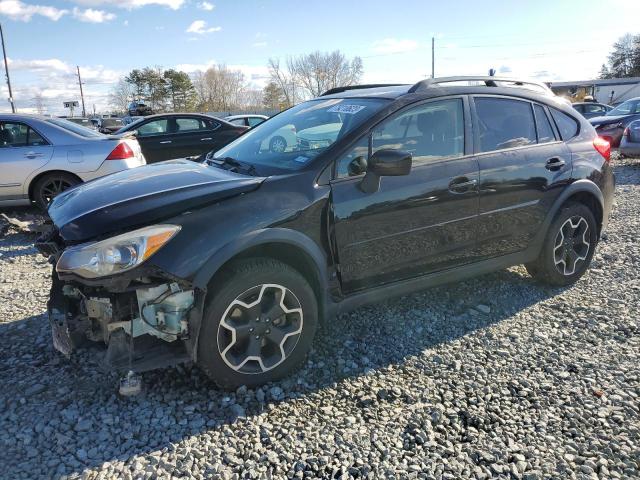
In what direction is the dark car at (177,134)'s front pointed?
to the viewer's left

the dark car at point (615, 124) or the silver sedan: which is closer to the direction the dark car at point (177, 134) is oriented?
the silver sedan

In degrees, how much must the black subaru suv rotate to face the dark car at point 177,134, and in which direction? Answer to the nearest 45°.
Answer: approximately 135° to its right

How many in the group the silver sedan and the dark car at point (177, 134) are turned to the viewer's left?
2

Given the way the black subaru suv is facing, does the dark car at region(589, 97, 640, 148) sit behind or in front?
behind

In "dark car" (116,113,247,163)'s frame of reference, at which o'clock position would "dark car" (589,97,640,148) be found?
"dark car" (589,97,640,148) is roughly at 6 o'clock from "dark car" (116,113,247,163).

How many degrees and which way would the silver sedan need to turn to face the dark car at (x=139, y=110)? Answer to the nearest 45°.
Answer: approximately 90° to its right

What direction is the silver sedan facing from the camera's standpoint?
to the viewer's left

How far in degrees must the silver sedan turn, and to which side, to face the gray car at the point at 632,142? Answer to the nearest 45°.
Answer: approximately 180°

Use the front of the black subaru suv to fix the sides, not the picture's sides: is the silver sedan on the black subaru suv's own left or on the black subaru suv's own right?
on the black subaru suv's own right

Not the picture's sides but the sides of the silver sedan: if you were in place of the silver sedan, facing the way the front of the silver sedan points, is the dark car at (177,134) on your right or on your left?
on your right

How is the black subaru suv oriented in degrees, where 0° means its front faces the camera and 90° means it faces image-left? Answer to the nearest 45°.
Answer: approximately 45°

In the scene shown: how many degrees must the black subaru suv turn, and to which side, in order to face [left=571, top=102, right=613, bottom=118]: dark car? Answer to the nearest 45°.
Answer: approximately 180°

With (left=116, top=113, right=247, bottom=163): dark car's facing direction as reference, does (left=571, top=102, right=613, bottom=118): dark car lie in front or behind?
behind
